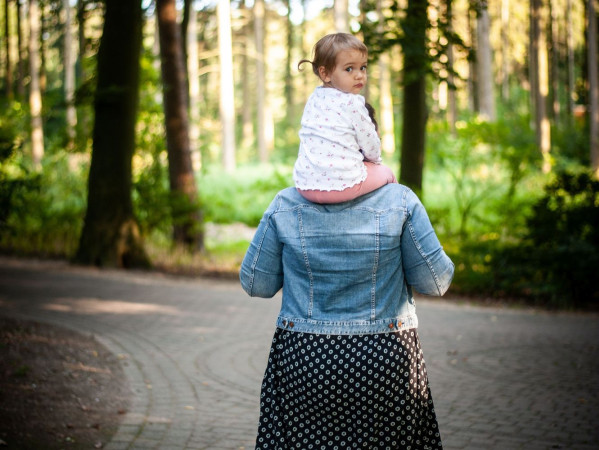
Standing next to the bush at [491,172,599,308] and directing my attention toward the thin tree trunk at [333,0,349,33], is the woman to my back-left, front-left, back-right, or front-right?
back-left

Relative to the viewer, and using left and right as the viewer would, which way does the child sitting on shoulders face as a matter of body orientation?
facing away from the viewer and to the right of the viewer

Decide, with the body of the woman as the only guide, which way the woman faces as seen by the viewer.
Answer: away from the camera

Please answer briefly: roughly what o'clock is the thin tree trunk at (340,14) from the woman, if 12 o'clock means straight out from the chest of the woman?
The thin tree trunk is roughly at 12 o'clock from the woman.

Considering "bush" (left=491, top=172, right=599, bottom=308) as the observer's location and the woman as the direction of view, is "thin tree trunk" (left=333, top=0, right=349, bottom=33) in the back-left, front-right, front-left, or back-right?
back-right
